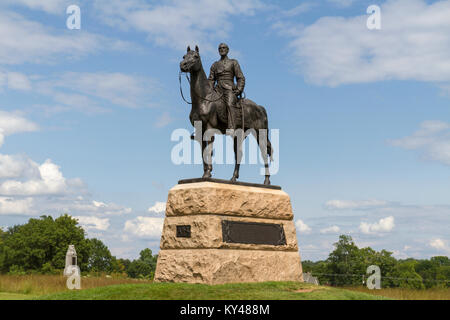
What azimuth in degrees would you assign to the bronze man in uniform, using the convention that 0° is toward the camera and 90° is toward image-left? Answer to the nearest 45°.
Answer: approximately 45°

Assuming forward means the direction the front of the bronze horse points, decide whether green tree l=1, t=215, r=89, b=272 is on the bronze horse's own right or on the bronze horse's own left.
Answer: on the bronze horse's own right

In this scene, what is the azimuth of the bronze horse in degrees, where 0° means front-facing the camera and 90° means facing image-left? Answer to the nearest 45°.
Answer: approximately 45°
